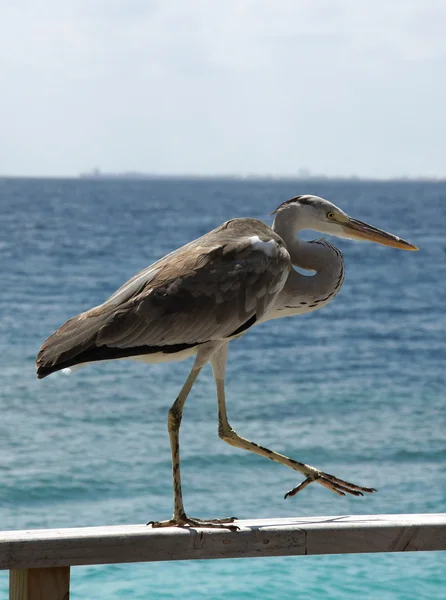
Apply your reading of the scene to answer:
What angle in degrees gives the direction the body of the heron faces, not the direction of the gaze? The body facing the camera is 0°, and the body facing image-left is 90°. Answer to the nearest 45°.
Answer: approximately 270°

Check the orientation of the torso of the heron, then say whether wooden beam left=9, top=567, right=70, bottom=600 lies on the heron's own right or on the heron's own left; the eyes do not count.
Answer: on the heron's own right
